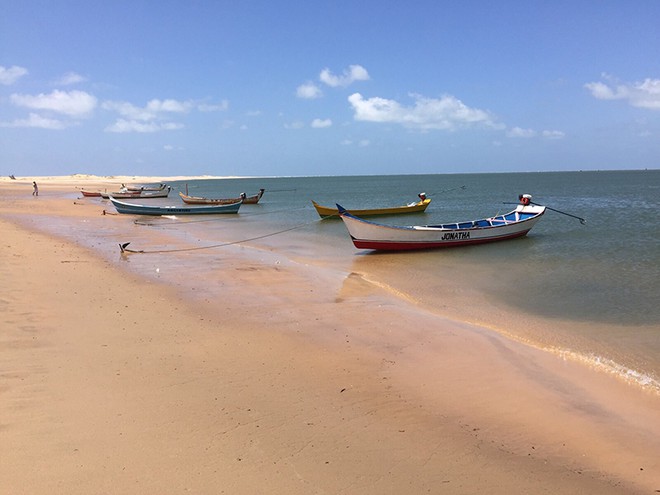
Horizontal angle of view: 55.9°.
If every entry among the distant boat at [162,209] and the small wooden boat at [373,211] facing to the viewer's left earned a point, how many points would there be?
2

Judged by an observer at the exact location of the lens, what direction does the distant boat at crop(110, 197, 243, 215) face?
facing to the left of the viewer

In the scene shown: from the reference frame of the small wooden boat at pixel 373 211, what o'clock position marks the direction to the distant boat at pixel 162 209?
The distant boat is roughly at 12 o'clock from the small wooden boat.

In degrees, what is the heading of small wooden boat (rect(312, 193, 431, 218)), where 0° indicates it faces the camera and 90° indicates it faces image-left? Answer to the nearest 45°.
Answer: approximately 90°

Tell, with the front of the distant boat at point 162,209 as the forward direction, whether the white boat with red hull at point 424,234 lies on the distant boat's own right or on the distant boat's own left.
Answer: on the distant boat's own left
